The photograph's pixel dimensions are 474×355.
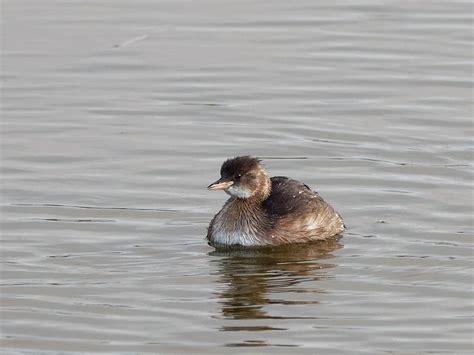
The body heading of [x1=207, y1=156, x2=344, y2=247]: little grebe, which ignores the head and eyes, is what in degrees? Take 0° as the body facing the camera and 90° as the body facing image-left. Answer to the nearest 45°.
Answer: approximately 45°
